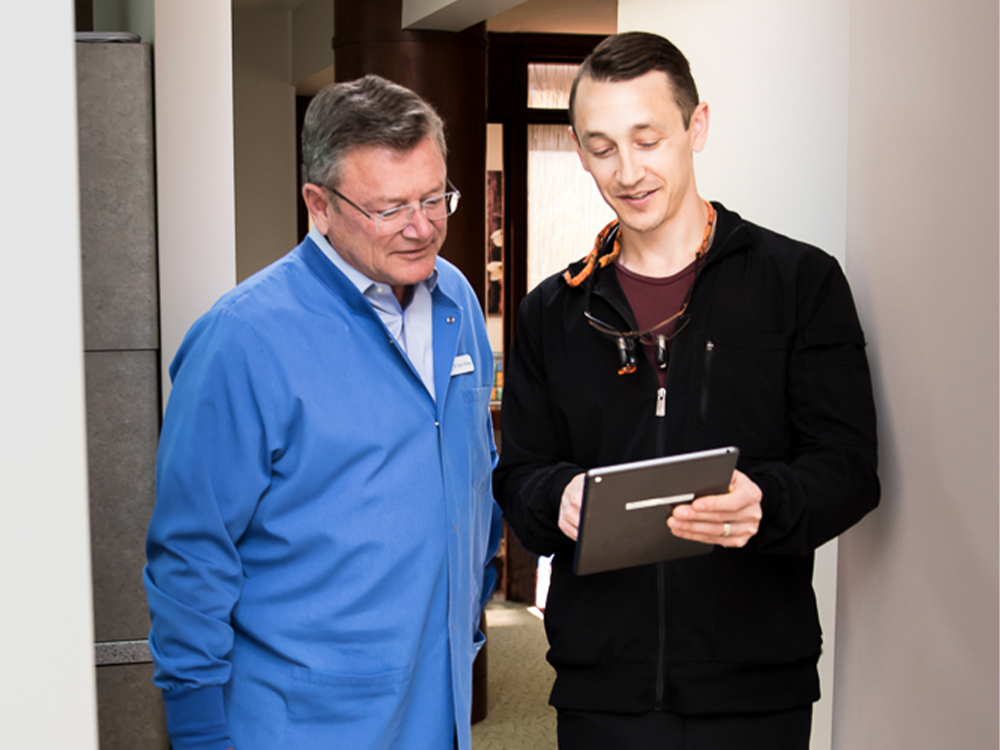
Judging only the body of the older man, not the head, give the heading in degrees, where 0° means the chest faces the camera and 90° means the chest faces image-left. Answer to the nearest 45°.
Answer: approximately 315°

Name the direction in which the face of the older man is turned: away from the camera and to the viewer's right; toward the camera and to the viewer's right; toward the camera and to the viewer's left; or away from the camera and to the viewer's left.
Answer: toward the camera and to the viewer's right
